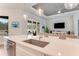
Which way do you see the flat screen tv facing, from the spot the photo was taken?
facing the viewer
